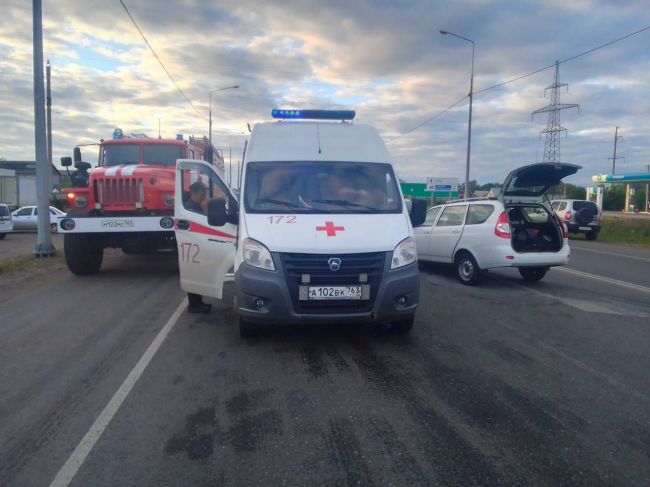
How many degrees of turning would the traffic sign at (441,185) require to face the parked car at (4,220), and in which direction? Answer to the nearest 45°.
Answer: approximately 45° to its right

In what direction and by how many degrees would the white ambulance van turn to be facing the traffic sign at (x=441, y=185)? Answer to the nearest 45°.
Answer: approximately 180°

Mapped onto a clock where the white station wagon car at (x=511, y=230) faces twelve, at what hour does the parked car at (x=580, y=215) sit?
The parked car is roughly at 2 o'clock from the white station wagon car.

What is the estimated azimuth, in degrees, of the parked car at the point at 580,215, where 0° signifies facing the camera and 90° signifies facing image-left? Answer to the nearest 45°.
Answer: approximately 135°

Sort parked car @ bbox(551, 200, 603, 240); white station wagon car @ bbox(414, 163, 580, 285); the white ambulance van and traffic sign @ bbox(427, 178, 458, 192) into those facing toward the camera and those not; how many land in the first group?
2

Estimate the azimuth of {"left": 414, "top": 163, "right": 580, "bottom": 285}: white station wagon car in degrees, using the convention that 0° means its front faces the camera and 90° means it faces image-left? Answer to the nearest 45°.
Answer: approximately 135°

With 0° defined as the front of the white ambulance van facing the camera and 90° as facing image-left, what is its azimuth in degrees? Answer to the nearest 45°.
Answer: approximately 0°

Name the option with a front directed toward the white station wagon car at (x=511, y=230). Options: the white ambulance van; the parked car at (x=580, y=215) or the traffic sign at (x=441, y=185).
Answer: the traffic sign

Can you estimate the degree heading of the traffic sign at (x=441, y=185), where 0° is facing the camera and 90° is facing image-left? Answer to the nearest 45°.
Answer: approximately 0°

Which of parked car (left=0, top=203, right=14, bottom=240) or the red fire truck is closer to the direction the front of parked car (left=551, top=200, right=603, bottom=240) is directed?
the parked car

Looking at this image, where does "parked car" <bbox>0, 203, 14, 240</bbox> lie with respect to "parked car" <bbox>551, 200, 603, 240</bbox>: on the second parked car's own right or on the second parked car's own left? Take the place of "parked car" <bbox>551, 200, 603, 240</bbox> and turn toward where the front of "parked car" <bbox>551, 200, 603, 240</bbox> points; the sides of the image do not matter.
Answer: on the second parked car's own left
